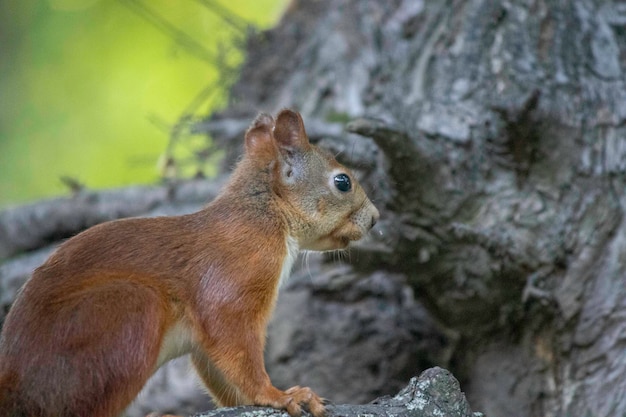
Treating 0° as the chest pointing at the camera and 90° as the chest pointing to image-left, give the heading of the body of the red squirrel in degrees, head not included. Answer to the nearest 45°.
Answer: approximately 270°

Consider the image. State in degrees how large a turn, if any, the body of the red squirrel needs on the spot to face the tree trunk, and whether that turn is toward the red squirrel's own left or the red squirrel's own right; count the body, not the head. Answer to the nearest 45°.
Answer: approximately 45° to the red squirrel's own left
